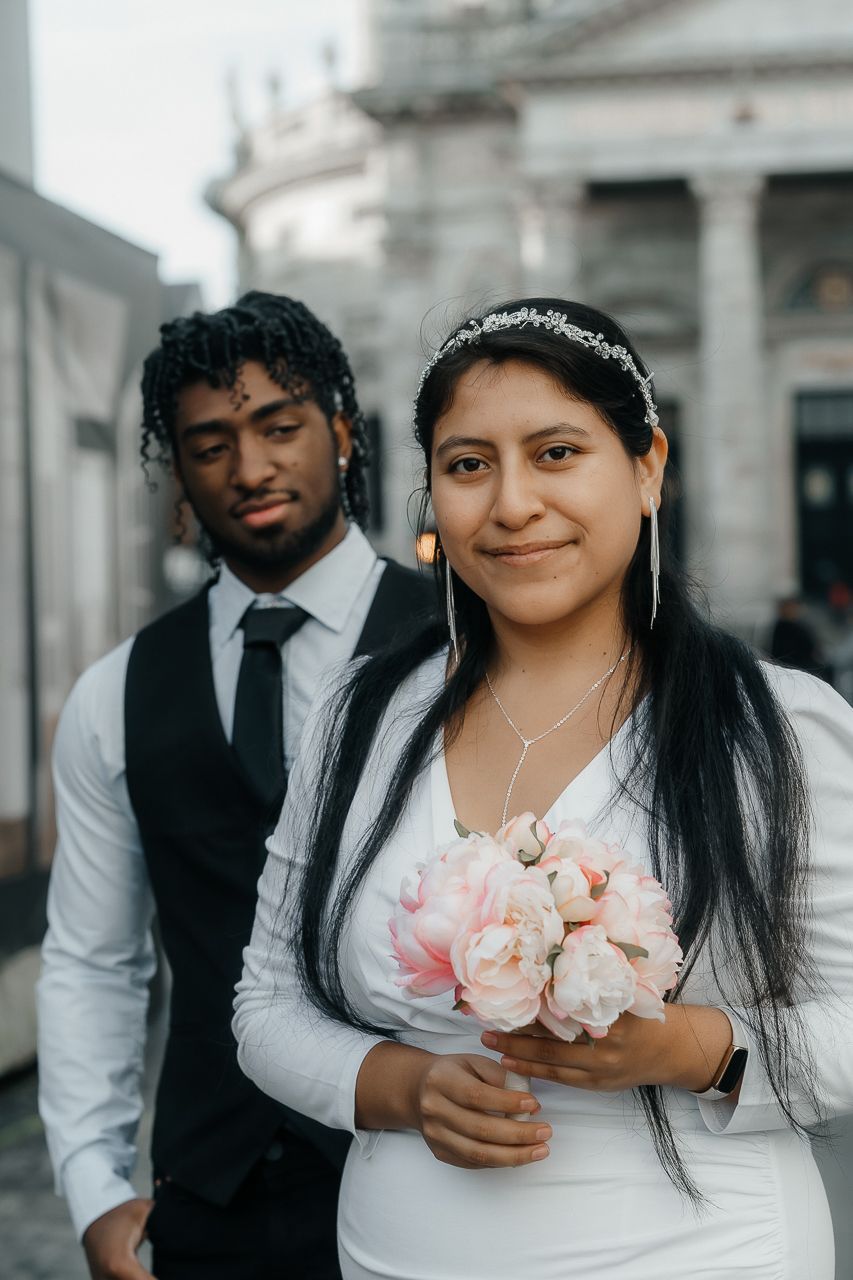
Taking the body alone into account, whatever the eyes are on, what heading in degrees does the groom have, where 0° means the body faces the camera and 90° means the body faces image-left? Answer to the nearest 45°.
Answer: approximately 0°

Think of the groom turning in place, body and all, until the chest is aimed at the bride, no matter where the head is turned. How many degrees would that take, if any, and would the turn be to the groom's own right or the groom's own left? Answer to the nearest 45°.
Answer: approximately 45° to the groom's own left
